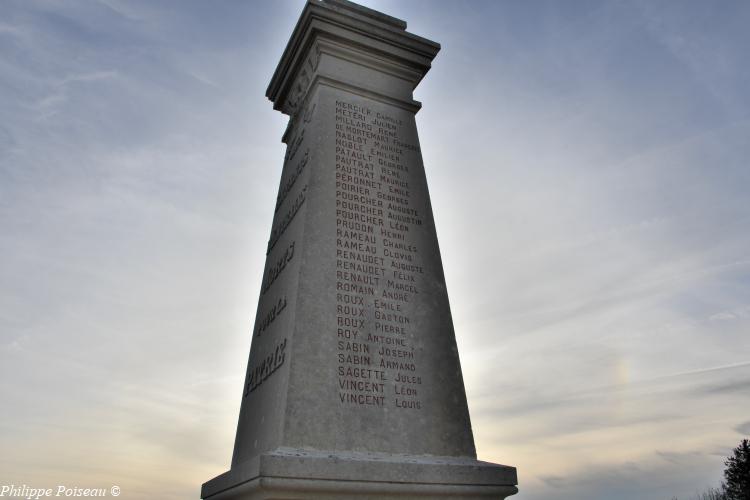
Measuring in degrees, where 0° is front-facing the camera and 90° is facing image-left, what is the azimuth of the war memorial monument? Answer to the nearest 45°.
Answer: approximately 90°
